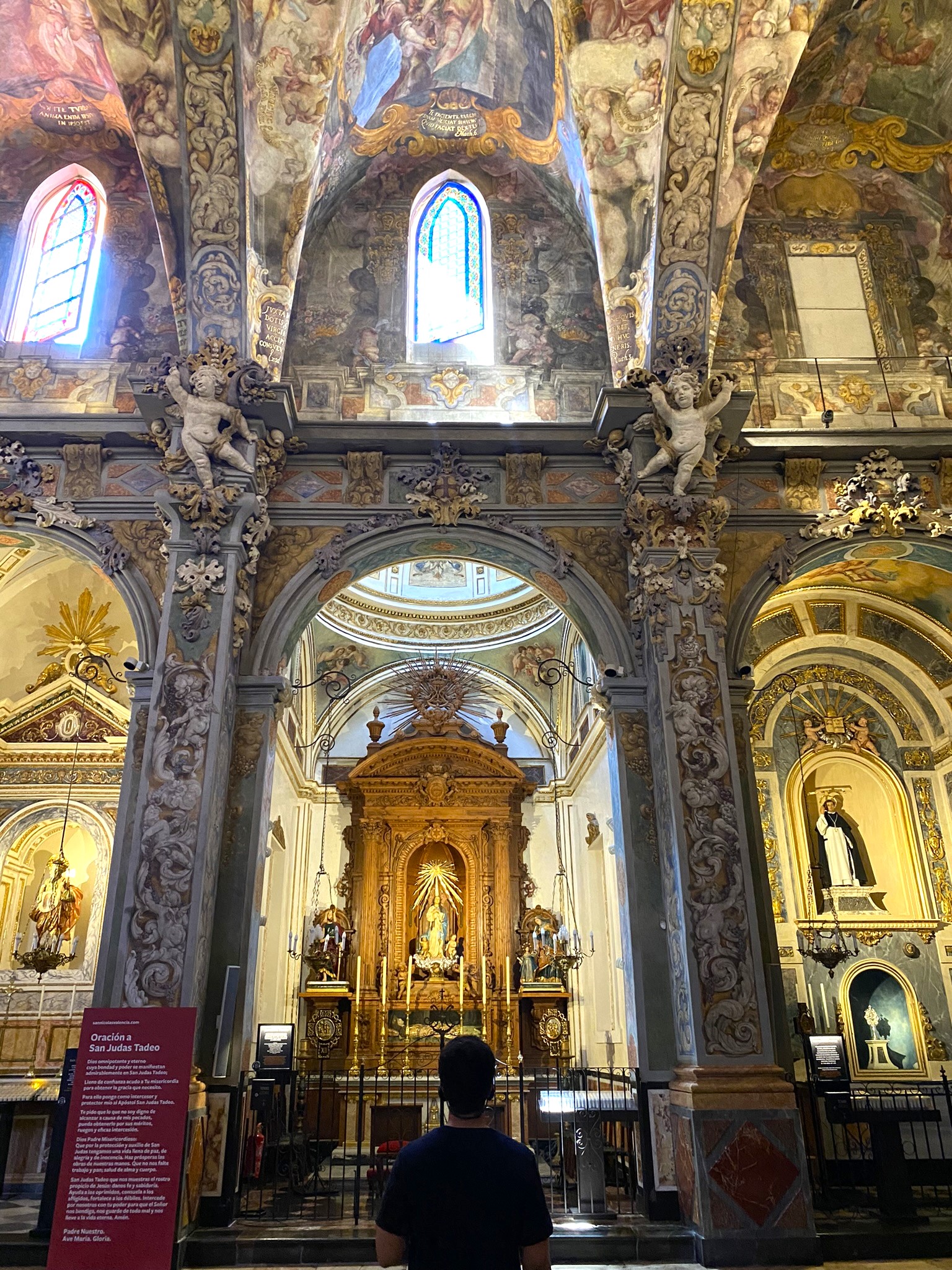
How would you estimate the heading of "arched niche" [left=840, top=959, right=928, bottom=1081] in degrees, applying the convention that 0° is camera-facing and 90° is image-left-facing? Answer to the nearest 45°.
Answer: approximately 0°

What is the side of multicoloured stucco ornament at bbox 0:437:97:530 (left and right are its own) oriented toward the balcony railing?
left

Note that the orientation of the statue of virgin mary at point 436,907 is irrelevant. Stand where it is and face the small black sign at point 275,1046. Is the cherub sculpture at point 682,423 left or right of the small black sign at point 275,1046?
left

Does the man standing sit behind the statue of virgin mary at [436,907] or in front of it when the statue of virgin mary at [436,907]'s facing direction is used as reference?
in front

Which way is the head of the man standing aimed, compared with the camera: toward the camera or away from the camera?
away from the camera

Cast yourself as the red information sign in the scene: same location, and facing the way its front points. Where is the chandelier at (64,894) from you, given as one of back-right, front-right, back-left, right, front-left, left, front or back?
back

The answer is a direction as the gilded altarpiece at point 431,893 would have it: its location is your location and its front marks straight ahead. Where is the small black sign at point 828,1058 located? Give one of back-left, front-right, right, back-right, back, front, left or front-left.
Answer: front-left

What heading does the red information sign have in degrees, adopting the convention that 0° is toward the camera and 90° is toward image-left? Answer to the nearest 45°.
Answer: approximately 0°

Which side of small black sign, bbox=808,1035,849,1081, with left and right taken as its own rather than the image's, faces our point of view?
front

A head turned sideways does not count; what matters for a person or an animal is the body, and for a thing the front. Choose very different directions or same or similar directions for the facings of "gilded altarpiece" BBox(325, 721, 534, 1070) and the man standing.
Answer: very different directions

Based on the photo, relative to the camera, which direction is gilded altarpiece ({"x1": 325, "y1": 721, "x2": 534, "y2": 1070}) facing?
toward the camera

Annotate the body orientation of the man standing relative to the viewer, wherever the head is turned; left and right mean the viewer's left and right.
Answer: facing away from the viewer

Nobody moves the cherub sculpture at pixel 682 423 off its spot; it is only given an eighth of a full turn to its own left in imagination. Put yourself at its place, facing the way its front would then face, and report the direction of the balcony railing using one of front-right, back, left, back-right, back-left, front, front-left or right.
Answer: left
